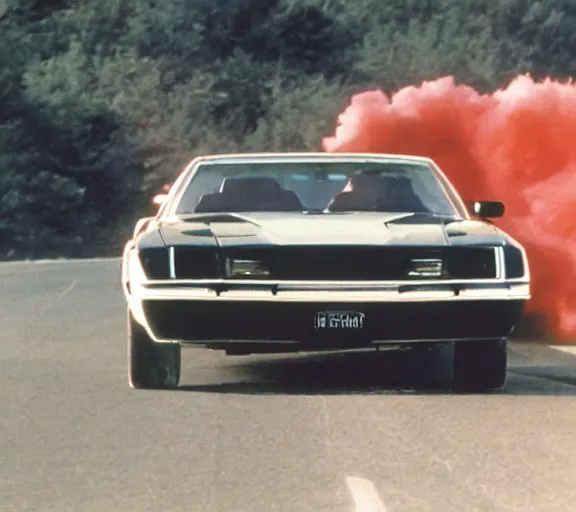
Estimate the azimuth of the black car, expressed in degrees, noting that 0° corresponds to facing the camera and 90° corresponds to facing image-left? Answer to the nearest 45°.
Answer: approximately 0°
